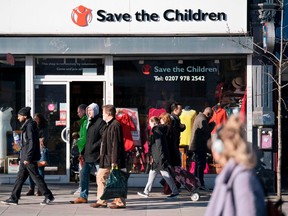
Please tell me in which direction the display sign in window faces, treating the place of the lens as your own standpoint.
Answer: facing the viewer

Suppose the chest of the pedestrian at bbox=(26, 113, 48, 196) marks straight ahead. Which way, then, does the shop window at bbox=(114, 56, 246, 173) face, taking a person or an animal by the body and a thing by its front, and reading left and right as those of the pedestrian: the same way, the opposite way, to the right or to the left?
to the left

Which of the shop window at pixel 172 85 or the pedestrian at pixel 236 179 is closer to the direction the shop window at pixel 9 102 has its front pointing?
the pedestrian

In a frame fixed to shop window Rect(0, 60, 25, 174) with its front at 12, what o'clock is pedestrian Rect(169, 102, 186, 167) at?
The pedestrian is roughly at 10 o'clock from the shop window.

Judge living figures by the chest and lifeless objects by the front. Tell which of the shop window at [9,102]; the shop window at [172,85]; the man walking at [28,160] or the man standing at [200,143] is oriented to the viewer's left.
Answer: the man walking at [28,160]

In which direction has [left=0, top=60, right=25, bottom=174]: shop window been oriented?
toward the camera

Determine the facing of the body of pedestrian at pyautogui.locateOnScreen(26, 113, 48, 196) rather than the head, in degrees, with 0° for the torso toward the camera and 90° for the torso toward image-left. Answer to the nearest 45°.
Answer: approximately 90°
